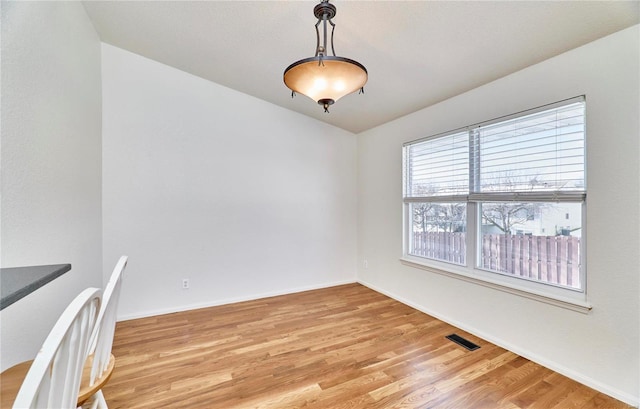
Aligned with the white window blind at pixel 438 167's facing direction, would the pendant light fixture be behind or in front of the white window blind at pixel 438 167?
in front

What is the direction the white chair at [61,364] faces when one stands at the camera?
facing away from the viewer and to the left of the viewer

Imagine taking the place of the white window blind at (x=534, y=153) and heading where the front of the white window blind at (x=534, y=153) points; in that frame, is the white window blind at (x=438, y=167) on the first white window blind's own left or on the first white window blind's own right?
on the first white window blind's own right

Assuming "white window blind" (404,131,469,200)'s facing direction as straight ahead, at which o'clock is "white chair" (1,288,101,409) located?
The white chair is roughly at 11 o'clock from the white window blind.

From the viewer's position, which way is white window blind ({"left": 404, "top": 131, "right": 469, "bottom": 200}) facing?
facing the viewer and to the left of the viewer

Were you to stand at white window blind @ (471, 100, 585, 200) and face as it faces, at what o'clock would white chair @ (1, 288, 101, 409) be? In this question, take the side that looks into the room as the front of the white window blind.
The white chair is roughly at 11 o'clock from the white window blind.

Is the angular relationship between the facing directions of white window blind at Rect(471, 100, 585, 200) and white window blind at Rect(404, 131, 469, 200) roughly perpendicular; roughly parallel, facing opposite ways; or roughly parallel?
roughly parallel

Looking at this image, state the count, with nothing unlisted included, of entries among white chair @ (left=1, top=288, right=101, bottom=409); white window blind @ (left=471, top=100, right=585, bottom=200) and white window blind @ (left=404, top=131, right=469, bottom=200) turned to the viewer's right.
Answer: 0

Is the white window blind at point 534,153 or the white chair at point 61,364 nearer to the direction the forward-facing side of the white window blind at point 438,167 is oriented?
the white chair

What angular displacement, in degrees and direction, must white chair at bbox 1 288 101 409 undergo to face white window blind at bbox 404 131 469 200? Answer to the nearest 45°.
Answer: approximately 135° to its right

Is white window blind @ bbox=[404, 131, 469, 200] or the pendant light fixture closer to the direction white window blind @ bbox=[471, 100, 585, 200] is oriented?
the pendant light fixture

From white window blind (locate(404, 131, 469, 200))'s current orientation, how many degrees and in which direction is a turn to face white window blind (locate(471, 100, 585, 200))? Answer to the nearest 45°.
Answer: approximately 90° to its left
